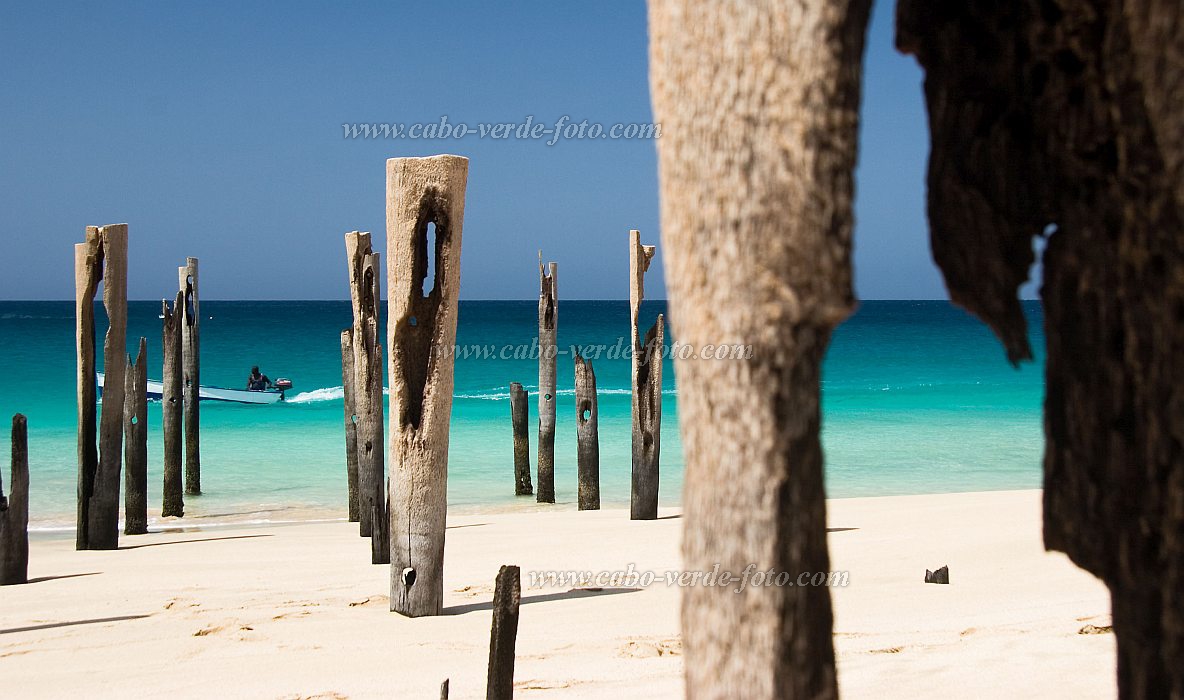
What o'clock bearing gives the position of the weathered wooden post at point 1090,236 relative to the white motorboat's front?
The weathered wooden post is roughly at 9 o'clock from the white motorboat.

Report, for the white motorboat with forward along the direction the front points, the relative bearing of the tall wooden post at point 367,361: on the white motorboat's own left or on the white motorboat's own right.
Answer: on the white motorboat's own left

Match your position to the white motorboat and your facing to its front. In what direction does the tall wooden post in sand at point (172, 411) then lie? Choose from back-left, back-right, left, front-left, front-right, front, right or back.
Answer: left

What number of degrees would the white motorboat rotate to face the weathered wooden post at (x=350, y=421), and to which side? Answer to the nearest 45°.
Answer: approximately 90° to its left

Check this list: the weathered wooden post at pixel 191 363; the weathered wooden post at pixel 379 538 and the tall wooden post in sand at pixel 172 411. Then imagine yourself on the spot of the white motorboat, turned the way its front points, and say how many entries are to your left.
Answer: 3

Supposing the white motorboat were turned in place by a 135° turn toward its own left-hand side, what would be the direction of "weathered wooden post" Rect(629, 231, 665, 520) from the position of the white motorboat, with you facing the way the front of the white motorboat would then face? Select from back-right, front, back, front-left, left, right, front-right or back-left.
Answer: front-right

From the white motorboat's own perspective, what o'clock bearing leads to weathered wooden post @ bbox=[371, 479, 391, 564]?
The weathered wooden post is roughly at 9 o'clock from the white motorboat.

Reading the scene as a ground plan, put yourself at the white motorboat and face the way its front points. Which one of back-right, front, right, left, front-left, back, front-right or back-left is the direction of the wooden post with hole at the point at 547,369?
left

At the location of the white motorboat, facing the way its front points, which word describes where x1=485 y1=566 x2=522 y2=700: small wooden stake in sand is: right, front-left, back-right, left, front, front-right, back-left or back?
left

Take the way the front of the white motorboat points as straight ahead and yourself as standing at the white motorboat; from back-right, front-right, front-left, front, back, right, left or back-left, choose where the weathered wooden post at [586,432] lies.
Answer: left

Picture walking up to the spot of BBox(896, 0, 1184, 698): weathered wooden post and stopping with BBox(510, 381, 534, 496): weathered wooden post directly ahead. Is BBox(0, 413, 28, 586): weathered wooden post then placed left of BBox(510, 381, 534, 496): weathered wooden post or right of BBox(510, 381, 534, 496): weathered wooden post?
left

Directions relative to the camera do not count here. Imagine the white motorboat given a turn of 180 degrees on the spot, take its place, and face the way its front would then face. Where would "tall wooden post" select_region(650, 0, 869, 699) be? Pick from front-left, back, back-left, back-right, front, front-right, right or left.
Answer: right

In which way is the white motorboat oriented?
to the viewer's left

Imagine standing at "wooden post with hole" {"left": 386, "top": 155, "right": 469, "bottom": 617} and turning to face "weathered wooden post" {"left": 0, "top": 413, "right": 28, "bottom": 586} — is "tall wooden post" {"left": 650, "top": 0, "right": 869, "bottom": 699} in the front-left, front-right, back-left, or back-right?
back-left

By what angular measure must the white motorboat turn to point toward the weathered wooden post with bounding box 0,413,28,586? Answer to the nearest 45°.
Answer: approximately 90° to its left

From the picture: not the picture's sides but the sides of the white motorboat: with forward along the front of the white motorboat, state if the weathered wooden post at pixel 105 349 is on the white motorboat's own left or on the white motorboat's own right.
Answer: on the white motorboat's own left

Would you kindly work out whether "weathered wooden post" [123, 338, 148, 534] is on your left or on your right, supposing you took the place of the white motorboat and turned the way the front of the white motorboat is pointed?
on your left
